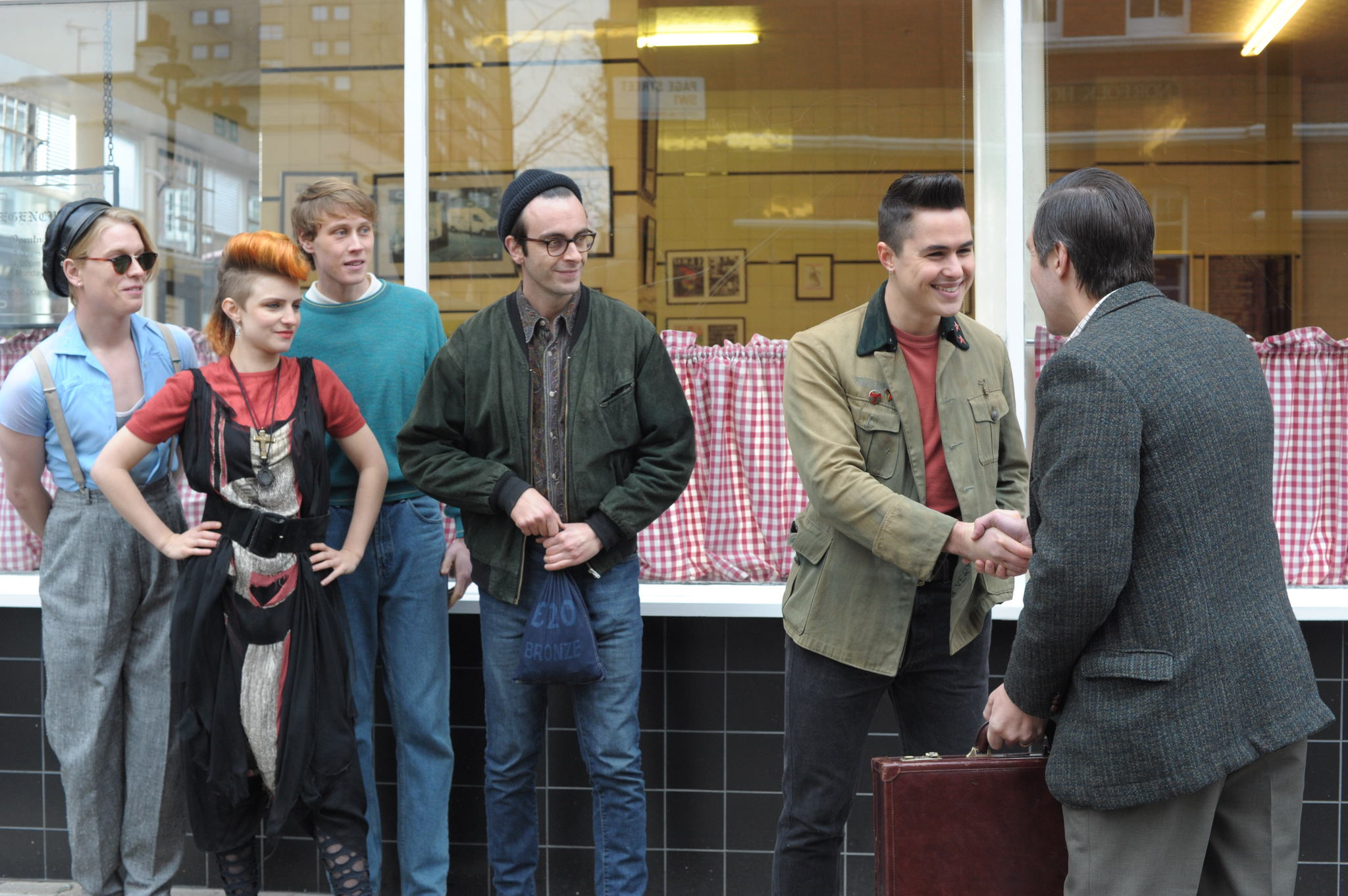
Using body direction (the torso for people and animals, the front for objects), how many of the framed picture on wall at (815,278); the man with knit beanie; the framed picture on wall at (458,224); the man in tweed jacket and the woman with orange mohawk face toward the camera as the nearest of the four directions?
4

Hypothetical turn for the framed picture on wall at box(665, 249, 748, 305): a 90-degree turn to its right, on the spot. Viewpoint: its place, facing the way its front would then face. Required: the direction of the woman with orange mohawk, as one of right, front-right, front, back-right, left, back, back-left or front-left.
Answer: front-left

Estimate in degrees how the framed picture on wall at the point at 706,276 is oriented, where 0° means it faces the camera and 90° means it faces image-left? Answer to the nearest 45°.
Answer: approximately 0°

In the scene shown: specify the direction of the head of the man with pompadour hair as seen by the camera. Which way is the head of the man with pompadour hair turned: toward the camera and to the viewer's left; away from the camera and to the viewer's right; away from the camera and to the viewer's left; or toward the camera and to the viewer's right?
toward the camera and to the viewer's right

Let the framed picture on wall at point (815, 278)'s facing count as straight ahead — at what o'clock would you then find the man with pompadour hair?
The man with pompadour hair is roughly at 12 o'clock from the framed picture on wall.

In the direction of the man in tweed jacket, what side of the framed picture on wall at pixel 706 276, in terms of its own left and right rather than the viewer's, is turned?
front

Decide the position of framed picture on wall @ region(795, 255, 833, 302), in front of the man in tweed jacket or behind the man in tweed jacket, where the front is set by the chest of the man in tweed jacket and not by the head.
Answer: in front

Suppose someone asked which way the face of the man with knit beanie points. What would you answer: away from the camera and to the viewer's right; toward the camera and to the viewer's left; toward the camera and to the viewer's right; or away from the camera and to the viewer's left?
toward the camera and to the viewer's right

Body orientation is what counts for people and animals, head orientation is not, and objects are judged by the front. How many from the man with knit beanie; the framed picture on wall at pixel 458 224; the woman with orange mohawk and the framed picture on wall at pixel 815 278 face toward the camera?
4

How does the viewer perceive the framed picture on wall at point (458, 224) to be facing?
facing the viewer

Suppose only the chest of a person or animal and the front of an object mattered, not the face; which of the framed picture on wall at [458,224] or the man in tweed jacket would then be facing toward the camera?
the framed picture on wall

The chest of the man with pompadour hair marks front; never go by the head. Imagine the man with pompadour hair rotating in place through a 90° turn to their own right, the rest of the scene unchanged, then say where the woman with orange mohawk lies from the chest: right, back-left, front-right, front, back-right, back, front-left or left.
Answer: front-right

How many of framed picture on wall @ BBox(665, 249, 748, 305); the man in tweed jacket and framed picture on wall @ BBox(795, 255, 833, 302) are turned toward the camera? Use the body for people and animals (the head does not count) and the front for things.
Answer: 2

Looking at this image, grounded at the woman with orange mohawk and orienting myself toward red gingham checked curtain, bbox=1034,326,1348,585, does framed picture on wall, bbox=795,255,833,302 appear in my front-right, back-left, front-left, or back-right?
front-left

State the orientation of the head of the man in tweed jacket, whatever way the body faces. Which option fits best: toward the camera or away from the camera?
away from the camera

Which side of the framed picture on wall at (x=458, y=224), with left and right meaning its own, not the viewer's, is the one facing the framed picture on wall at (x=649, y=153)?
left

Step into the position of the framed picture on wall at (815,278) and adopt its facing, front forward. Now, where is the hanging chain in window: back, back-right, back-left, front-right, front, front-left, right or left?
right

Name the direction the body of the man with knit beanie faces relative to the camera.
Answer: toward the camera

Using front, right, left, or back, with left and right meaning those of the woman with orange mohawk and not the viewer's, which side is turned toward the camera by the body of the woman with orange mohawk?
front
